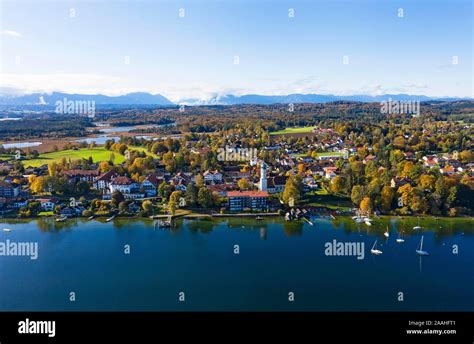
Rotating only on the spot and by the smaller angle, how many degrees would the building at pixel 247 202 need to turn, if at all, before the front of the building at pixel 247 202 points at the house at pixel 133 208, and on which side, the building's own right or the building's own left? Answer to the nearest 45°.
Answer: approximately 90° to the building's own right

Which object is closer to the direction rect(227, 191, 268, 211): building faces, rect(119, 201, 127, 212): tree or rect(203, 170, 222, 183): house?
the tree

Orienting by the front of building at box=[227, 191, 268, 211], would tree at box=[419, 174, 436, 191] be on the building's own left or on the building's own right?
on the building's own left

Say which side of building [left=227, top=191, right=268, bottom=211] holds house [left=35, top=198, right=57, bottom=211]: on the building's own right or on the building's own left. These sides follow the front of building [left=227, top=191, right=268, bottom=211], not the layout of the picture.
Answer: on the building's own right

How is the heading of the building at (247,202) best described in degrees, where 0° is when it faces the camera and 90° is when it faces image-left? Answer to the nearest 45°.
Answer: approximately 0°

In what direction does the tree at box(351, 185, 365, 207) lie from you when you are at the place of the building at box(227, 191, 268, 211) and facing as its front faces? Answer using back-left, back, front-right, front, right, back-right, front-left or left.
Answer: left

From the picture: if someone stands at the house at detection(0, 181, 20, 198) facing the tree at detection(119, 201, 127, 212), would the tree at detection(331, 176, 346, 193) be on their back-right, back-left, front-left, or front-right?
front-left

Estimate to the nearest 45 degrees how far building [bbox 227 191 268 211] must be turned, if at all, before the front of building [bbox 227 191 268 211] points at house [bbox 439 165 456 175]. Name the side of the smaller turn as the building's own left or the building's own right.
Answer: approximately 135° to the building's own left

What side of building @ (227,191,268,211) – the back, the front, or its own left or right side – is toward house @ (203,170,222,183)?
back
